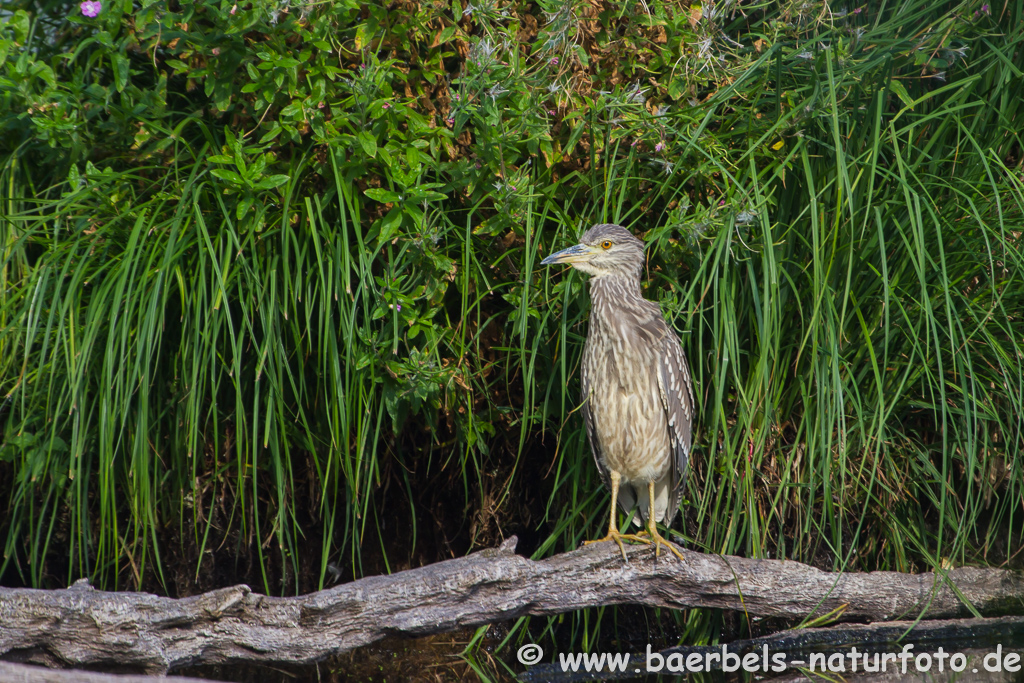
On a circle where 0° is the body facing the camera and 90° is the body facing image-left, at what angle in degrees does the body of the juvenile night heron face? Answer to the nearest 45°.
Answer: approximately 45°
